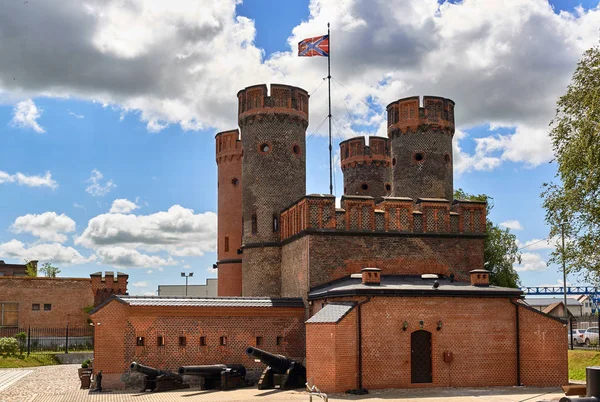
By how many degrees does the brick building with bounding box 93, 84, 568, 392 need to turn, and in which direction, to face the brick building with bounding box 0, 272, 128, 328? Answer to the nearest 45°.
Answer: approximately 135° to its right

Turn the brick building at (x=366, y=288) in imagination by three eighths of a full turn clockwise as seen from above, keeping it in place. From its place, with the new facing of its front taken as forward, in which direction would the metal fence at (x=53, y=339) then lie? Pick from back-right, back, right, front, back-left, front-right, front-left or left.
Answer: front

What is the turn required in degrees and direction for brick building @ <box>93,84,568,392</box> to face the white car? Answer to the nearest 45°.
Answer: approximately 135° to its left

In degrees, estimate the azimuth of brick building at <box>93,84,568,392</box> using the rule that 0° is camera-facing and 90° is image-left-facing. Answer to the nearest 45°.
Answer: approximately 0°

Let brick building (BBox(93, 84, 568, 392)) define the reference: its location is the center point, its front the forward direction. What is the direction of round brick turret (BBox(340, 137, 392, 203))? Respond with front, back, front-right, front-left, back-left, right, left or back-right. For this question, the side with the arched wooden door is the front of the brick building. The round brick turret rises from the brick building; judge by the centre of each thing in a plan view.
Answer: back

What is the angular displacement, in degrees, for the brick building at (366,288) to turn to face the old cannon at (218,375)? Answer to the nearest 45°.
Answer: approximately 45° to its right
